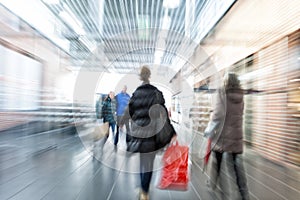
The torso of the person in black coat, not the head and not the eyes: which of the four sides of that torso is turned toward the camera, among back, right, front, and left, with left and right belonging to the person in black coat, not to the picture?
back

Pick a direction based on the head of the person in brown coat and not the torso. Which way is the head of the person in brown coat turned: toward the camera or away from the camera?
away from the camera

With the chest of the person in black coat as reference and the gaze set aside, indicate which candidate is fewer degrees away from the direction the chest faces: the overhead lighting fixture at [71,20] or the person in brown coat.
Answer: the overhead lighting fixture

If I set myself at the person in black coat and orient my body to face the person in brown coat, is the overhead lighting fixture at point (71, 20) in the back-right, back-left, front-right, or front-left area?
back-left

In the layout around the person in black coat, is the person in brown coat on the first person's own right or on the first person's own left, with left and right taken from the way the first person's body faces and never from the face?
on the first person's own right

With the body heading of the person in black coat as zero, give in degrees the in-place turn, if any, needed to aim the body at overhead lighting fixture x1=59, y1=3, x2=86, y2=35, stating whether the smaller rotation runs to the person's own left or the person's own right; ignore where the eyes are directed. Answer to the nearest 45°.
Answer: approximately 45° to the person's own left
